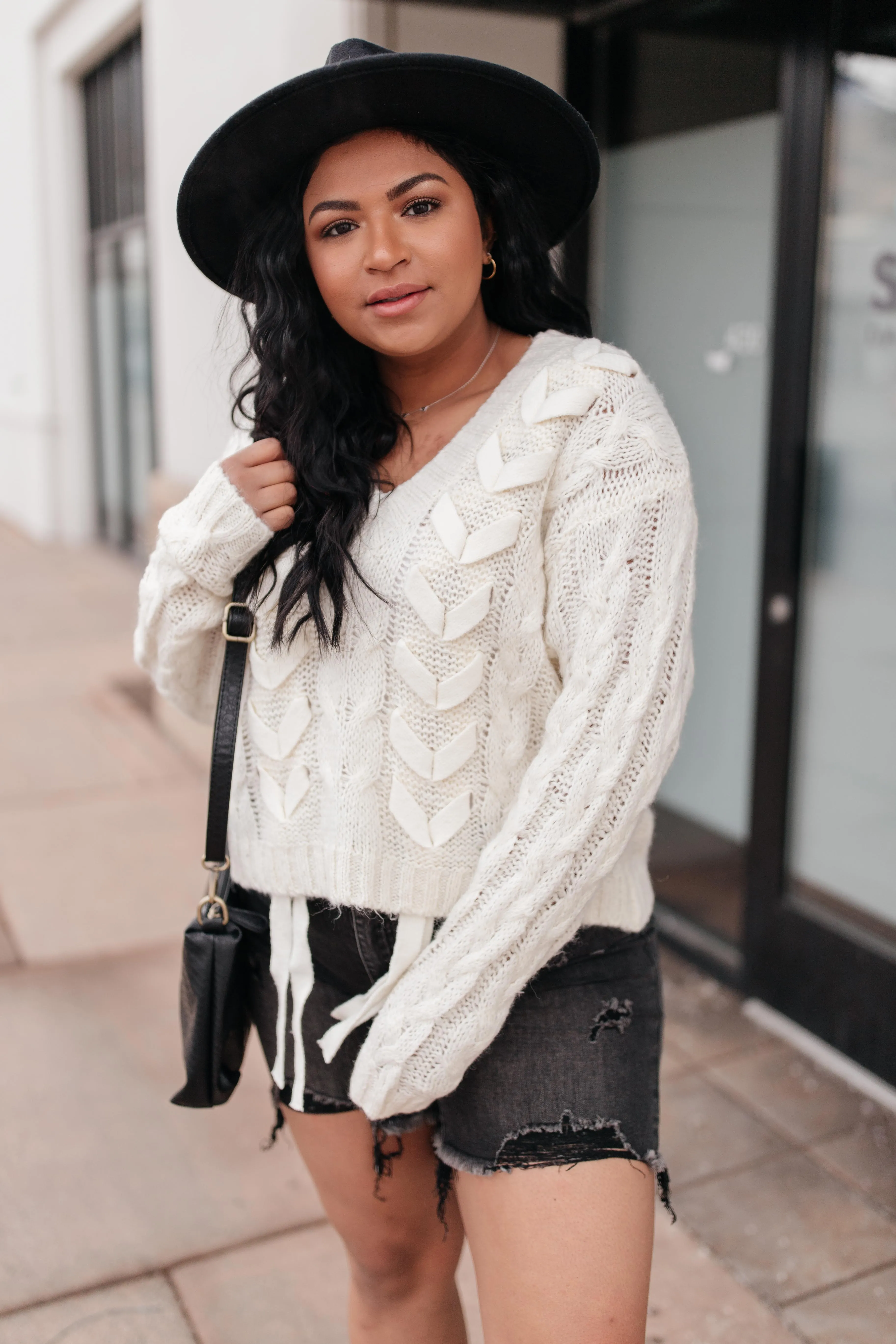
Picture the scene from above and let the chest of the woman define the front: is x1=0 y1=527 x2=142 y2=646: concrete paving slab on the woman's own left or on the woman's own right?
on the woman's own right

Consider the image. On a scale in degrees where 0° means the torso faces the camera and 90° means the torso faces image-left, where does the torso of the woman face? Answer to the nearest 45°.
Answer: approximately 45°

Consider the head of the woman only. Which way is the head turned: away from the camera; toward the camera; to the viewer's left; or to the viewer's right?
toward the camera

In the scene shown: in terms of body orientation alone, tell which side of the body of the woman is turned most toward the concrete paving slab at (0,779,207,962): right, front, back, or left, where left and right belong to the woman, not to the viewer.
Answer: right

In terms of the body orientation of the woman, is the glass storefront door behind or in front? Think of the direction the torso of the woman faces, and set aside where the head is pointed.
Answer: behind

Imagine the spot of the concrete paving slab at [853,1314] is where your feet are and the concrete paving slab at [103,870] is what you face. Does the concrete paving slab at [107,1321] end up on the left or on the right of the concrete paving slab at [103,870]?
left

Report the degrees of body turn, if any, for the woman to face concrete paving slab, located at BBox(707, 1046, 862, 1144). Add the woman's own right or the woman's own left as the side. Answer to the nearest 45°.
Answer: approximately 180°
